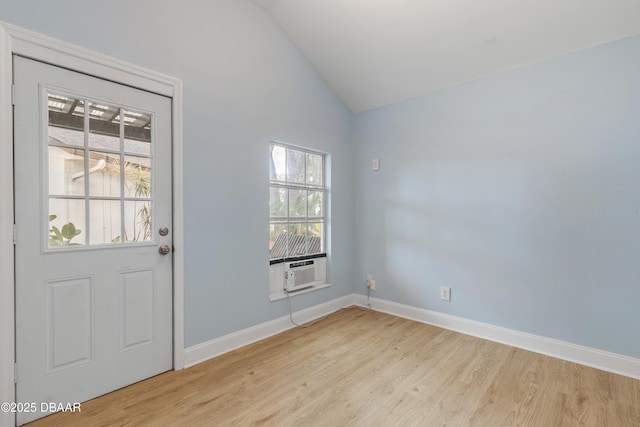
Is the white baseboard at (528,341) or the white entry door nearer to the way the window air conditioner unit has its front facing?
the white baseboard

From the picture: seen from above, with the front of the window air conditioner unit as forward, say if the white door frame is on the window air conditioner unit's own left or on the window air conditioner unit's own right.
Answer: on the window air conditioner unit's own right

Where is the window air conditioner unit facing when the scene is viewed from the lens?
facing the viewer and to the right of the viewer

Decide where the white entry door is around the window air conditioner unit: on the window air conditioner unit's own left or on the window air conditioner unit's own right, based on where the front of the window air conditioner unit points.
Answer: on the window air conditioner unit's own right

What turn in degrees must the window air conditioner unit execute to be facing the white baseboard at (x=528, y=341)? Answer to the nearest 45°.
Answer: approximately 45° to its left
